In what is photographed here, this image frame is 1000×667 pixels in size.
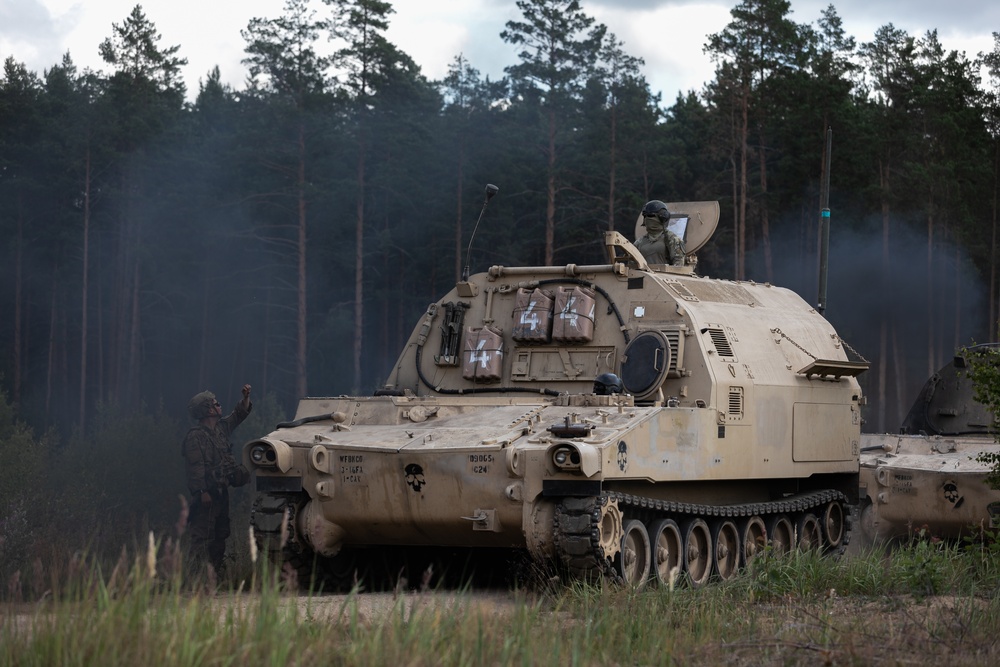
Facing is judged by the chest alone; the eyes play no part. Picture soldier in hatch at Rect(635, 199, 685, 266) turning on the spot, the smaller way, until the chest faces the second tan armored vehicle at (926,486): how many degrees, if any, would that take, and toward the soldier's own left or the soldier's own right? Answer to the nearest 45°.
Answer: approximately 135° to the soldier's own left

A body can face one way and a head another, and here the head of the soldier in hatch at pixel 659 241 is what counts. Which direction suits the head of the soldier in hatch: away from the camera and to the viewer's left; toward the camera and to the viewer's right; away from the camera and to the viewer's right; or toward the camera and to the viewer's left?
toward the camera and to the viewer's left

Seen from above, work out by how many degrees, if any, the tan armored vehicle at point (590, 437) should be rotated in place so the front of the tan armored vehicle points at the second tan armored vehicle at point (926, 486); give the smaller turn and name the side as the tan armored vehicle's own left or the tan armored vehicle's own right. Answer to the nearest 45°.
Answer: approximately 180°

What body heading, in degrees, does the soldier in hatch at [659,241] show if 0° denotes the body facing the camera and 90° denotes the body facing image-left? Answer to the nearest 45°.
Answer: approximately 45°

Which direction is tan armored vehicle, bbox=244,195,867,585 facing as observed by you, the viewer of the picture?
facing the viewer and to the left of the viewer

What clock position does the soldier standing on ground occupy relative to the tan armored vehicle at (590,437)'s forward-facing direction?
The soldier standing on ground is roughly at 2 o'clock from the tan armored vehicle.

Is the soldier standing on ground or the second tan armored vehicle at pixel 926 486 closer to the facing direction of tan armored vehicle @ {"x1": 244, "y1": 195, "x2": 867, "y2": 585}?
the soldier standing on ground
